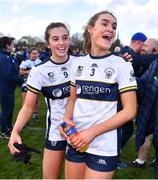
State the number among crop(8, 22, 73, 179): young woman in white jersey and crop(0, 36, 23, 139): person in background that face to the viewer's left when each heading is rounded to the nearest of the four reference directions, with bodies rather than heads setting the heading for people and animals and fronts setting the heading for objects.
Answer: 0

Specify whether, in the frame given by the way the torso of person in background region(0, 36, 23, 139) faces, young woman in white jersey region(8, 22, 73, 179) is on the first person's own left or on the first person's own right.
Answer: on the first person's own right

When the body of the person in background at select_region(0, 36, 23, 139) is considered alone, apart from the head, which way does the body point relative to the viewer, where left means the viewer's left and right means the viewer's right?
facing to the right of the viewer

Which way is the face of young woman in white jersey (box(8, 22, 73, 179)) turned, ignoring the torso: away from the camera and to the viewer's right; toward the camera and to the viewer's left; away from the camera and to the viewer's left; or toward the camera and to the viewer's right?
toward the camera and to the viewer's right

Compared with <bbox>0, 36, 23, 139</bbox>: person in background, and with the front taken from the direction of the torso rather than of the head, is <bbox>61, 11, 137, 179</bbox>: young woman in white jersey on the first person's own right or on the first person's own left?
on the first person's own right
